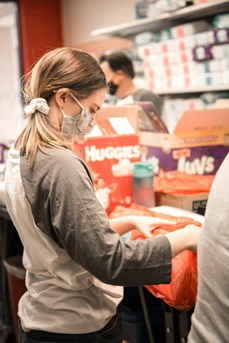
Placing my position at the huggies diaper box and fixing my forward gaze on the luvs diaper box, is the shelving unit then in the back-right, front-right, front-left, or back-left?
front-left

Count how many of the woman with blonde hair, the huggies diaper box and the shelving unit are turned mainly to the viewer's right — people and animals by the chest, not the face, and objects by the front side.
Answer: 1

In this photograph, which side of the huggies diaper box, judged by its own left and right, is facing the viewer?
front

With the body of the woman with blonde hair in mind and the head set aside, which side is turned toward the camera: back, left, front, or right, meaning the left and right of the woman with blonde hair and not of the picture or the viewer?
right

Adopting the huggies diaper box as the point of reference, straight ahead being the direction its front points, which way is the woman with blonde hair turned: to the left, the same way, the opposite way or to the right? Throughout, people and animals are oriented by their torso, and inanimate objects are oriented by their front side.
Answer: to the left

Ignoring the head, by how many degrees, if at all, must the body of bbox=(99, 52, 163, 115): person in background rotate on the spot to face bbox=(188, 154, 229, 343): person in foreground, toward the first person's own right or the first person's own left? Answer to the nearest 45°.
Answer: approximately 90° to the first person's own left

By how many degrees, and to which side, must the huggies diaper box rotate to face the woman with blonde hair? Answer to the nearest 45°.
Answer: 0° — it already faces them

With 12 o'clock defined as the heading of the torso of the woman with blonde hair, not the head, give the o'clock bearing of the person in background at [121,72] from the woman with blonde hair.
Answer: The person in background is roughly at 9 o'clock from the woman with blonde hair.

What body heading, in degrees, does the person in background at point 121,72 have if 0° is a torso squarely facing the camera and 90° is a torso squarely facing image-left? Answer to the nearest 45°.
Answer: approximately 90°

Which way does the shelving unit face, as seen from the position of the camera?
facing the viewer and to the left of the viewer

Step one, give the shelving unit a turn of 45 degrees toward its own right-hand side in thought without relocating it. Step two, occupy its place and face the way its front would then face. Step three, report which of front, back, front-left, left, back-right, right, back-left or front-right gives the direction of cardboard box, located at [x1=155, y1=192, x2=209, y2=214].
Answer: left

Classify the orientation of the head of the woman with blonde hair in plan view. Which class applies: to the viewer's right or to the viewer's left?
to the viewer's right

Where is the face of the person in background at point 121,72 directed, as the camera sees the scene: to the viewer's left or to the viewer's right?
to the viewer's left
